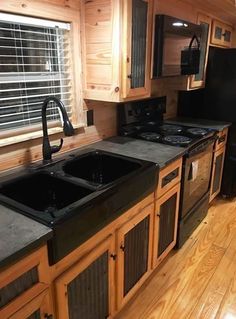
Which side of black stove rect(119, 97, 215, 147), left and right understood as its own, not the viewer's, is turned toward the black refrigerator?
left

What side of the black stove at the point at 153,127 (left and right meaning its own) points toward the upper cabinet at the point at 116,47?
right

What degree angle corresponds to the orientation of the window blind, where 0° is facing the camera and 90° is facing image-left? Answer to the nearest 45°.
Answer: approximately 315°

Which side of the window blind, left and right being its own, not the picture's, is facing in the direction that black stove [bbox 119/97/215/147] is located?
left

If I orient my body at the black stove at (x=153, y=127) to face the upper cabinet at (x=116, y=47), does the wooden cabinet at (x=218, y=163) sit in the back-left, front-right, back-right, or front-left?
back-left

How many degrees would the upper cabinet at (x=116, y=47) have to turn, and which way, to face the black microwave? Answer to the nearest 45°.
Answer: approximately 90° to its left
